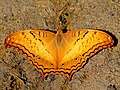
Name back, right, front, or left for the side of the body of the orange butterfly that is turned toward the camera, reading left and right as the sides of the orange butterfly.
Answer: back
